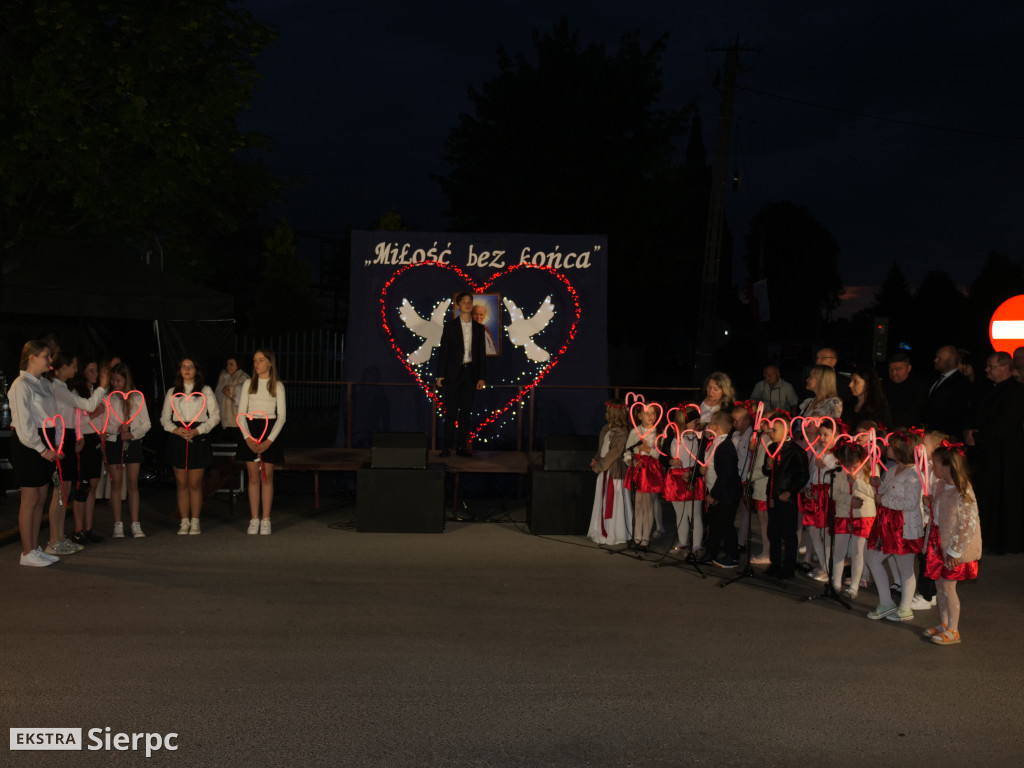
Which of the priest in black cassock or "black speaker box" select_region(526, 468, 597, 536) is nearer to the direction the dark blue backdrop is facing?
the black speaker box

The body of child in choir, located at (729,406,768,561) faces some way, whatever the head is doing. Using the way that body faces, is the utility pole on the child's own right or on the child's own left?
on the child's own right

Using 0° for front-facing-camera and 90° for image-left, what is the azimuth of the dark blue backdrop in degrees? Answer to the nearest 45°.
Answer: approximately 0°

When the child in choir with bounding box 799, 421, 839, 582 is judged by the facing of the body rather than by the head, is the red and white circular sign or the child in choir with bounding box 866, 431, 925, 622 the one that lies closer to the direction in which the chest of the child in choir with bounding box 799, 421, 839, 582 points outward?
the child in choir

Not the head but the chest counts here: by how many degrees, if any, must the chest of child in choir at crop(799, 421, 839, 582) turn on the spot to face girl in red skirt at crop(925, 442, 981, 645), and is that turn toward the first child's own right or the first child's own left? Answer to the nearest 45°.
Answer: approximately 90° to the first child's own left

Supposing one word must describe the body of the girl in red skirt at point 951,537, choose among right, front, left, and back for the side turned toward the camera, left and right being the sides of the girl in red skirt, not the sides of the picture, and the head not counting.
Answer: left

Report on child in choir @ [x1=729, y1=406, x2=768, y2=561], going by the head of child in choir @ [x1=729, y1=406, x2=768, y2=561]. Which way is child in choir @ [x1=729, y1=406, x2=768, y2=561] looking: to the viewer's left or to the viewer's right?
to the viewer's left

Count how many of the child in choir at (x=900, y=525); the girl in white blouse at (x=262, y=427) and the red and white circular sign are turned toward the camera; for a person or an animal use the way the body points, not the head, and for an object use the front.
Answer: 2
